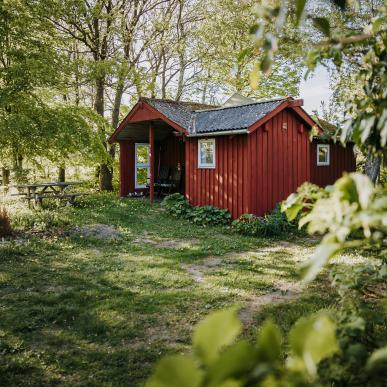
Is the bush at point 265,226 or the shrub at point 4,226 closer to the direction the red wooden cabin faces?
the shrub

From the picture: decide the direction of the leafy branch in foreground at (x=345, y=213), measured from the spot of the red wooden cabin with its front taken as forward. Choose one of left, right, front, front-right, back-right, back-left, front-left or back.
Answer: front-left

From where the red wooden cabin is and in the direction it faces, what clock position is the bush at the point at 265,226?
The bush is roughly at 10 o'clock from the red wooden cabin.

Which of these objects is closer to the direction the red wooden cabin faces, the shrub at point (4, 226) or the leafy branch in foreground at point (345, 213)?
the shrub

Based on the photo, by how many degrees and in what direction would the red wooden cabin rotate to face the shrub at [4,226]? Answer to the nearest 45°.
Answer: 0° — it already faces it

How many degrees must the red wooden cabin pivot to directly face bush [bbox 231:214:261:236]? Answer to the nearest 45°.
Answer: approximately 45° to its left

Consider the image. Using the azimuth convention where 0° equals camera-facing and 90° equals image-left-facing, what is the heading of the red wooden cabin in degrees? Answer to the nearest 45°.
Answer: approximately 45°
